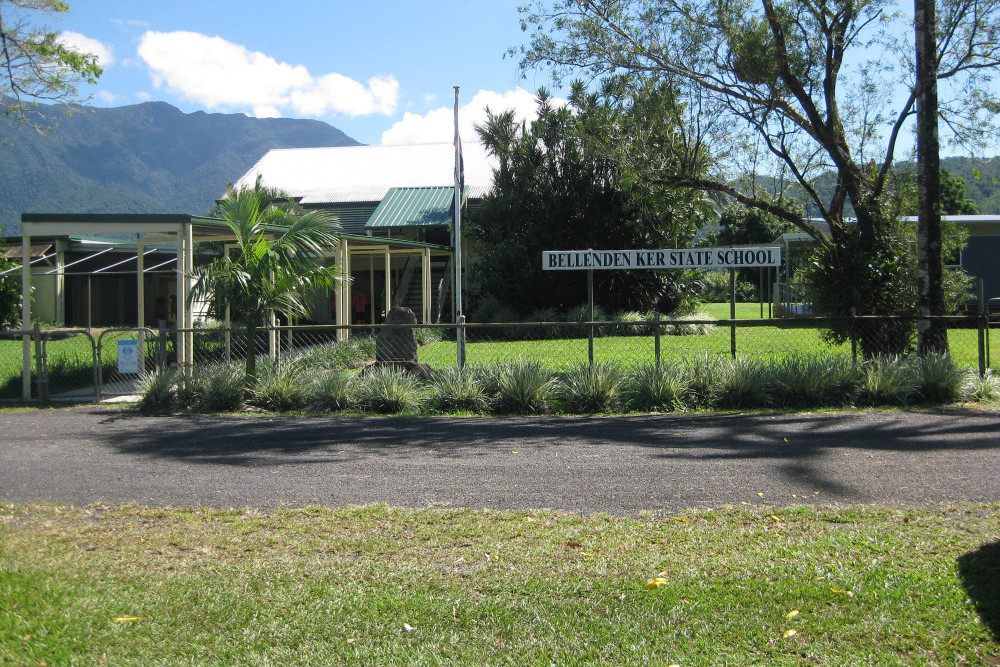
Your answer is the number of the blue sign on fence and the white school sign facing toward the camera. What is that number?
2

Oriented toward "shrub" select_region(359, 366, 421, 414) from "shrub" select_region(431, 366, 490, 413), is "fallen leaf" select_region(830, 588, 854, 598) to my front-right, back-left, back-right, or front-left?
back-left

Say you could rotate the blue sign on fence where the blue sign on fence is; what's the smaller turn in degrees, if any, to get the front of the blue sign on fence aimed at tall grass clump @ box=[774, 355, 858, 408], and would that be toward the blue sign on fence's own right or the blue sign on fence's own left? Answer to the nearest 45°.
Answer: approximately 45° to the blue sign on fence's own left

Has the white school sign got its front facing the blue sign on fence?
no

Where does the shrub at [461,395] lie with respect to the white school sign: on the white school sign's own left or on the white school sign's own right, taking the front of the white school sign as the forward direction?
on the white school sign's own right

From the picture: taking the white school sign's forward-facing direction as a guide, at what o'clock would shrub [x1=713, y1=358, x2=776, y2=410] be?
The shrub is roughly at 11 o'clock from the white school sign.

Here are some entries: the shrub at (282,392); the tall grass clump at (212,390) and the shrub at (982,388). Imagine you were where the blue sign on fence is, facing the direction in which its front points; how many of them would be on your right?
0

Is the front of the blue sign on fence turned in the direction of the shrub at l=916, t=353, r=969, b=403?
no

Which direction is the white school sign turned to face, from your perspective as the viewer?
facing the viewer

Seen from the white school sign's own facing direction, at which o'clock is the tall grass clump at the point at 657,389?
The tall grass clump is roughly at 12 o'clock from the white school sign.

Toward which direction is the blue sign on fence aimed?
toward the camera

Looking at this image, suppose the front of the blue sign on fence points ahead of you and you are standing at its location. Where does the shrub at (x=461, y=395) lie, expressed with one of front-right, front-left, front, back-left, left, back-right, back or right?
front-left

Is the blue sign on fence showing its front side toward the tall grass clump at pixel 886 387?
no

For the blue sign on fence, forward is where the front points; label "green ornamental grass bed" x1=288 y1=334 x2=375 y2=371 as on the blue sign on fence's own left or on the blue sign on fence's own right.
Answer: on the blue sign on fence's own left

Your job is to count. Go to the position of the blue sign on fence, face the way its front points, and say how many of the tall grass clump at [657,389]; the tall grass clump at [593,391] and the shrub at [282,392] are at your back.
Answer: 0
